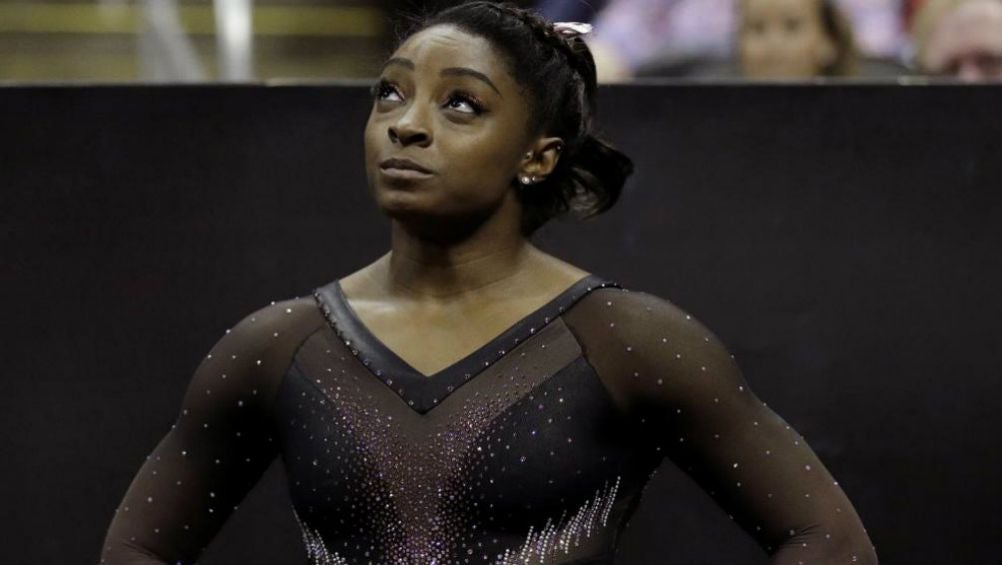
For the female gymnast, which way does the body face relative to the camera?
toward the camera

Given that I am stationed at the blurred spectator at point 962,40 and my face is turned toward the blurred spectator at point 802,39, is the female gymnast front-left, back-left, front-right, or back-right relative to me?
front-left

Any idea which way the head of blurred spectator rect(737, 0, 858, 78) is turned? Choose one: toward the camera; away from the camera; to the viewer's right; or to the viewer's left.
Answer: toward the camera

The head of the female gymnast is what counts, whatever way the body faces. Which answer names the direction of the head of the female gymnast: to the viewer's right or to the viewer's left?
to the viewer's left

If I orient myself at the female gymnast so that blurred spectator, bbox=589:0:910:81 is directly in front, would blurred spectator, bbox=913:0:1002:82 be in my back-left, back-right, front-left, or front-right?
front-right
